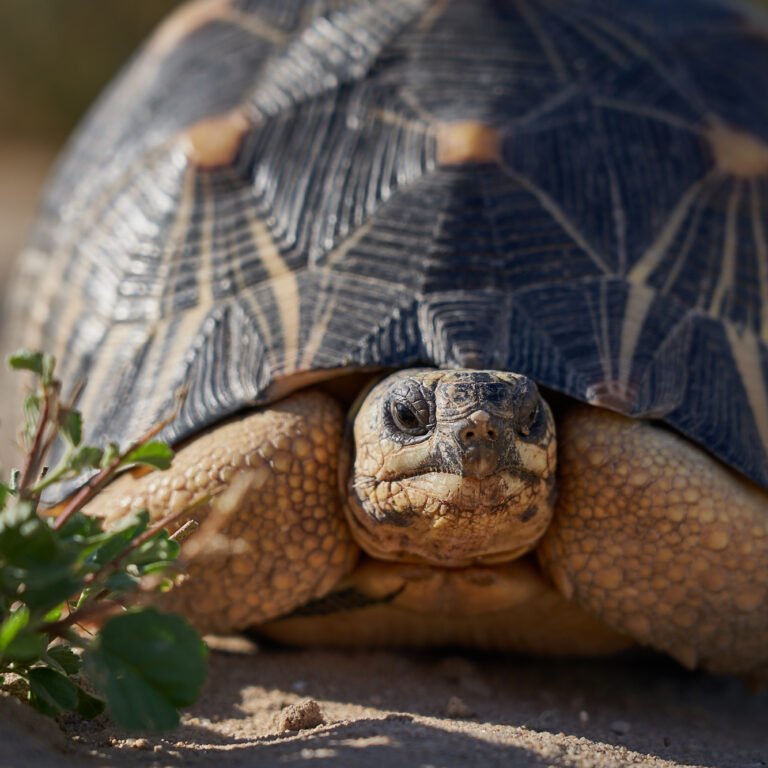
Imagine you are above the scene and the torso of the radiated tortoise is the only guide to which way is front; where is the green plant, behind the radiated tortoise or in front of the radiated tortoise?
in front

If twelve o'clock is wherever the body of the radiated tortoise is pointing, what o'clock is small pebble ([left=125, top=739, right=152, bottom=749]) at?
The small pebble is roughly at 1 o'clock from the radiated tortoise.

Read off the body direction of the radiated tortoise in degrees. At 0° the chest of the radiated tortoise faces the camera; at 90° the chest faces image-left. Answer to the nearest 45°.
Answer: approximately 0°

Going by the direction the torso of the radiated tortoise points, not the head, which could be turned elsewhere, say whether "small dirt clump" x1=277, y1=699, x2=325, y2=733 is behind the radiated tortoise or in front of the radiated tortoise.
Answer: in front
